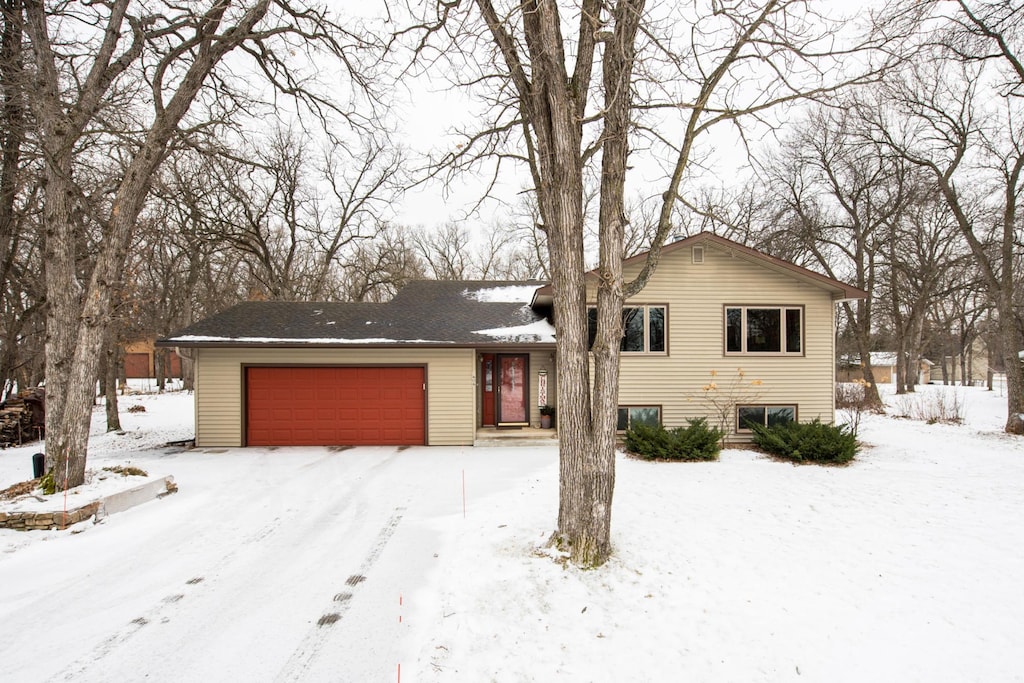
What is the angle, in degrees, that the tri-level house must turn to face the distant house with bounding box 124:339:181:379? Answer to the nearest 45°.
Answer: approximately 135° to its right

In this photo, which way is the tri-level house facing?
toward the camera

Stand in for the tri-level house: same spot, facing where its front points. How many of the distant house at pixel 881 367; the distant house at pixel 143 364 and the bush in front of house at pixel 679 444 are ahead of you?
1

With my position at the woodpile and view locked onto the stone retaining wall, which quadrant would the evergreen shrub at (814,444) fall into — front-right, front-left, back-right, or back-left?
front-left

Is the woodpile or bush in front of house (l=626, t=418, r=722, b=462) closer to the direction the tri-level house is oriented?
the bush in front of house

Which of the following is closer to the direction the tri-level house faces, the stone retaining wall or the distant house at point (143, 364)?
the stone retaining wall

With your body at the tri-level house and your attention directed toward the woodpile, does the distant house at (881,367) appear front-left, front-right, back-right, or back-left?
back-right

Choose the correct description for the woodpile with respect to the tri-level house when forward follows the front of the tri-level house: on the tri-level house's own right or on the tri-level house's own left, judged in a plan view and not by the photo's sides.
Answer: on the tri-level house's own right

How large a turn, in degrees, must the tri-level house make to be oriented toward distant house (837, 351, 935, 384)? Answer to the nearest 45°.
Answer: approximately 135° to its left

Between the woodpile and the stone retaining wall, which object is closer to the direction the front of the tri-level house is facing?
the stone retaining wall
